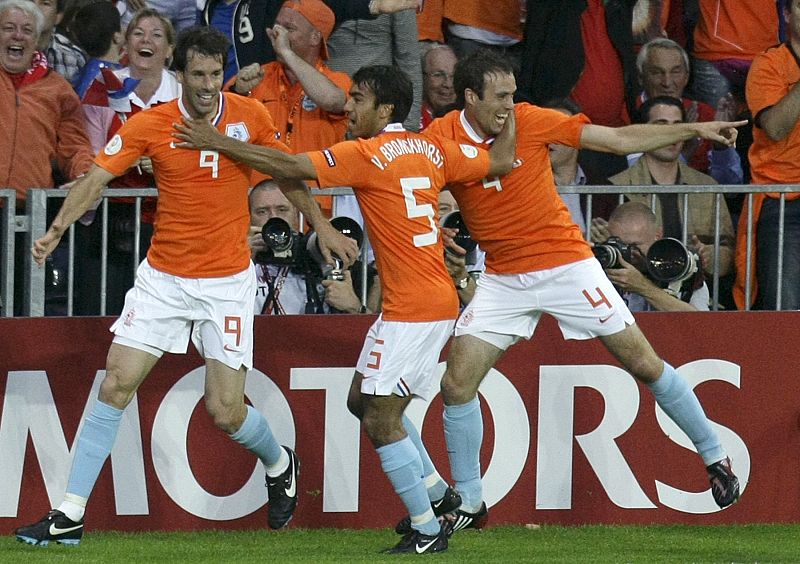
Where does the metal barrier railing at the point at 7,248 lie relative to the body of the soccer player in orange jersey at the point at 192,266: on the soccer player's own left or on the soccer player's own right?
on the soccer player's own right

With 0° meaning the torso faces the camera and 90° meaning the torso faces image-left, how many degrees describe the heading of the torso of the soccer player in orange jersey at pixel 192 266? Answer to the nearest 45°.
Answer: approximately 0°

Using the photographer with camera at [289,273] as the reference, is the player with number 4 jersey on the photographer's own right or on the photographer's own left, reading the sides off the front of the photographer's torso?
on the photographer's own left

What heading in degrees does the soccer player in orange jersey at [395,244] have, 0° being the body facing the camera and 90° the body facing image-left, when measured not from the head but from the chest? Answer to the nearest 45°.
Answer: approximately 135°

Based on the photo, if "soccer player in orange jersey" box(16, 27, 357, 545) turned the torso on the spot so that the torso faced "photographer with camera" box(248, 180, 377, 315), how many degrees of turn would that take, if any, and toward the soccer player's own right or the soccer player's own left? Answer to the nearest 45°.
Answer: approximately 135° to the soccer player's own left

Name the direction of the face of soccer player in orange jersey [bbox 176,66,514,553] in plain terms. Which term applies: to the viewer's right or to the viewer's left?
to the viewer's left

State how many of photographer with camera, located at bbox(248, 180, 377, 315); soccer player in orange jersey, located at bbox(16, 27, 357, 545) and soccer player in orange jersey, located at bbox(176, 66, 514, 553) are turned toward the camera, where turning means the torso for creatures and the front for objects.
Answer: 2

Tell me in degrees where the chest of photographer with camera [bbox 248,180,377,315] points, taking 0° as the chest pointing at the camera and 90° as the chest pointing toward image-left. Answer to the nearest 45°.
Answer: approximately 0°

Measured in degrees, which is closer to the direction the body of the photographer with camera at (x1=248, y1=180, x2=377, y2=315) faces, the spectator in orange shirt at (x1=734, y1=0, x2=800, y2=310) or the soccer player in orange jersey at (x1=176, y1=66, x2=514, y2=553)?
the soccer player in orange jersey
